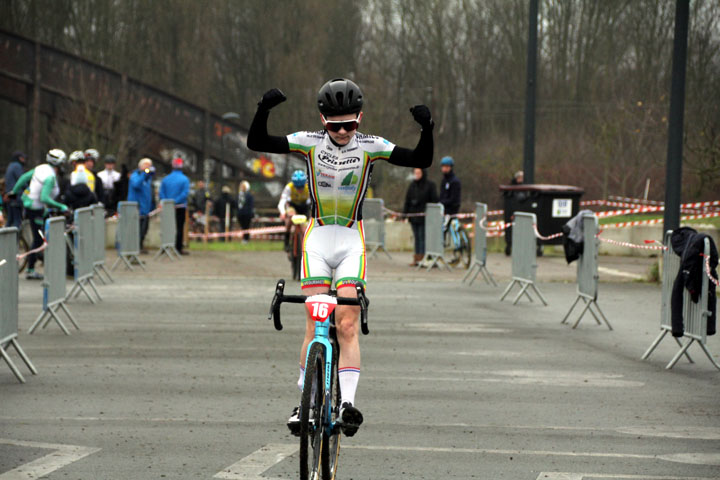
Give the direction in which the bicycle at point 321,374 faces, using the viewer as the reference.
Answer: facing the viewer

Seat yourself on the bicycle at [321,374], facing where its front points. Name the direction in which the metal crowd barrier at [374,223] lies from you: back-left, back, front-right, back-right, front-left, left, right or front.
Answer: back

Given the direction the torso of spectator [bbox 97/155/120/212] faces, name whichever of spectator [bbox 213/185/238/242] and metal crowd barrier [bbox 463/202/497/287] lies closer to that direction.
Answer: the metal crowd barrier

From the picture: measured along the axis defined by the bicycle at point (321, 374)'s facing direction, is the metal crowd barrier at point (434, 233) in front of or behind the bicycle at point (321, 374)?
behind

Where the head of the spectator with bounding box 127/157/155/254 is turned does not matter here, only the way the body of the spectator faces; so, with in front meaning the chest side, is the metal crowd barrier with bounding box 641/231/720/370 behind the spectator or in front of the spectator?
in front

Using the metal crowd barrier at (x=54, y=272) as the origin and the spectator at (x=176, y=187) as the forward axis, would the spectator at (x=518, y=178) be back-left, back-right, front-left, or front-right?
front-right

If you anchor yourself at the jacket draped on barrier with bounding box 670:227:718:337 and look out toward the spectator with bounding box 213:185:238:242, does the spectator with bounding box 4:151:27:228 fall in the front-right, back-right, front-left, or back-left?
front-left

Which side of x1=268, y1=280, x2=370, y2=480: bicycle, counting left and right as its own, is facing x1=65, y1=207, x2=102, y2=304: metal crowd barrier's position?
back

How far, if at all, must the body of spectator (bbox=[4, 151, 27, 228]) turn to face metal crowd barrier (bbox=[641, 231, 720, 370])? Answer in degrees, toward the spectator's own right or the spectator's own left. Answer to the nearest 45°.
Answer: approximately 45° to the spectator's own right

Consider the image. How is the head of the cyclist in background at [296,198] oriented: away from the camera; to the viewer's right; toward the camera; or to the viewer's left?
toward the camera

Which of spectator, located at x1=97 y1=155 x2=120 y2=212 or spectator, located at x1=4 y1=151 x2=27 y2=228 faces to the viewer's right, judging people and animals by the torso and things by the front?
spectator, located at x1=4 y1=151 x2=27 y2=228

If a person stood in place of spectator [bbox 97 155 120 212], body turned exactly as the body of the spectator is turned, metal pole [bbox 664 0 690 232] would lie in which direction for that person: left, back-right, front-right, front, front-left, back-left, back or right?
front-left

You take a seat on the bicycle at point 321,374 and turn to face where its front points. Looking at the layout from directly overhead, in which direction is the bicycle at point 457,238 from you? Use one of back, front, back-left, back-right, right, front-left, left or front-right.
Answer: back

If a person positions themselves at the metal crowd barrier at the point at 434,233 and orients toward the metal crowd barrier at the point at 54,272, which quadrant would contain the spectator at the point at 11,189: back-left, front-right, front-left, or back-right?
front-right

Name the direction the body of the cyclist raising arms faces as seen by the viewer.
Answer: toward the camera

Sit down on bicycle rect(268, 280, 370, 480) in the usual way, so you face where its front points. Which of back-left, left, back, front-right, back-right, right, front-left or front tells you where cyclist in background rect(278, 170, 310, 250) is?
back
